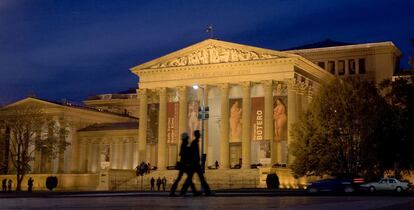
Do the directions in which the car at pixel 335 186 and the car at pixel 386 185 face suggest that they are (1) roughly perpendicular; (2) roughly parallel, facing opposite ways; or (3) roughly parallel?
roughly parallel

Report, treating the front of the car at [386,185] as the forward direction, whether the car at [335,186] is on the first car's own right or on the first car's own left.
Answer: on the first car's own left

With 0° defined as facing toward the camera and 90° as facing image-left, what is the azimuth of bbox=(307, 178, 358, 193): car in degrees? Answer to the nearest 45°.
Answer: approximately 90°

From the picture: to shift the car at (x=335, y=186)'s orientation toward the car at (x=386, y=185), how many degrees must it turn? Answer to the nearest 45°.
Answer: approximately 135° to its right

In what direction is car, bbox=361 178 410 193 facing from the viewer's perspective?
to the viewer's left
